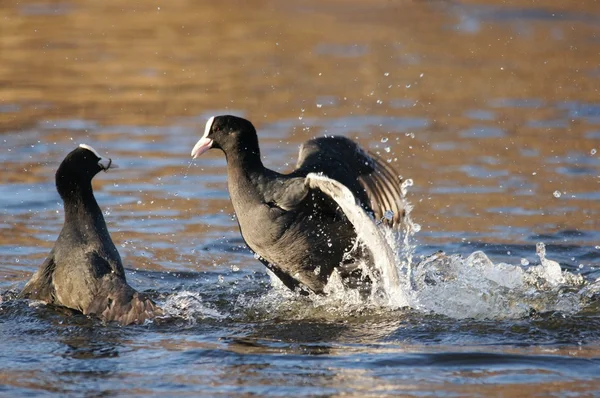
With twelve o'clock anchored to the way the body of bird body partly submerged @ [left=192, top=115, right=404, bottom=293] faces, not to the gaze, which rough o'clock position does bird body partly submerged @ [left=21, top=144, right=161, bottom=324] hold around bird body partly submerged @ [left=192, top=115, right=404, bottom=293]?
bird body partly submerged @ [left=21, top=144, right=161, bottom=324] is roughly at 12 o'clock from bird body partly submerged @ [left=192, top=115, right=404, bottom=293].

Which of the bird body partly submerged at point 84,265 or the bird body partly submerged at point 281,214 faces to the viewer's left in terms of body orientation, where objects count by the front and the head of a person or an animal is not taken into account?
the bird body partly submerged at point 281,214

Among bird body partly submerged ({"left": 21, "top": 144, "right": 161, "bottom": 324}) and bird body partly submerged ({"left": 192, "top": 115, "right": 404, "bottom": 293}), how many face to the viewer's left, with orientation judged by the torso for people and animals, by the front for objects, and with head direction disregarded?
1

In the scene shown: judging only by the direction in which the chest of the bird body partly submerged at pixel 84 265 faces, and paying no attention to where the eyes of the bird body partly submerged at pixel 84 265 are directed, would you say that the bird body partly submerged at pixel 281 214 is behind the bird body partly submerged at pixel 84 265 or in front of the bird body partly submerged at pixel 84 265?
in front

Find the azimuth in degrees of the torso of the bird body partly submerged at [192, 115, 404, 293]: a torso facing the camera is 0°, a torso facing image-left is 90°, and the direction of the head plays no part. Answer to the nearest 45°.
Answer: approximately 90°
